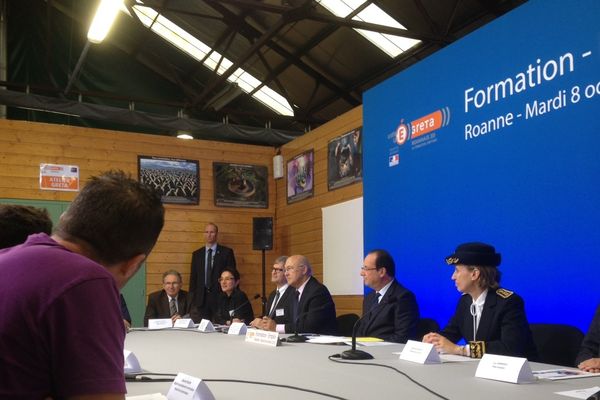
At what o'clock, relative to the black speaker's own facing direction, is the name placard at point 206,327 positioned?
The name placard is roughly at 12 o'clock from the black speaker.

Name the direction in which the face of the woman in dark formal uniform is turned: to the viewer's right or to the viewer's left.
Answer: to the viewer's left

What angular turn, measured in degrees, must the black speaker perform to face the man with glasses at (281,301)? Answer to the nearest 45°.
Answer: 0° — it already faces them

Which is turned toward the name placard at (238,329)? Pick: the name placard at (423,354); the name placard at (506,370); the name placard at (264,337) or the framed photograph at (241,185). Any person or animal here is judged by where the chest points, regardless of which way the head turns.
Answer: the framed photograph

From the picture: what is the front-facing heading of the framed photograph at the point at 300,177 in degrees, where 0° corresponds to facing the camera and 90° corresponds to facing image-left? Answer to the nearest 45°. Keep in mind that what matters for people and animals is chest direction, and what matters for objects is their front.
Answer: approximately 45°

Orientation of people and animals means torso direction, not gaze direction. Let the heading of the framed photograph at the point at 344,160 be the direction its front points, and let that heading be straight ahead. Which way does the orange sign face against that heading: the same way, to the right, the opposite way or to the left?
to the left

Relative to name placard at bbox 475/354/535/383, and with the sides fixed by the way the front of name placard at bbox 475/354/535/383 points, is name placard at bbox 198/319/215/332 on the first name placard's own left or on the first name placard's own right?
on the first name placard's own right

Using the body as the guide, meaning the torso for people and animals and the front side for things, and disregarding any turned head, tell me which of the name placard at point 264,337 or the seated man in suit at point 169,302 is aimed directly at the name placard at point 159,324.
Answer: the seated man in suit
